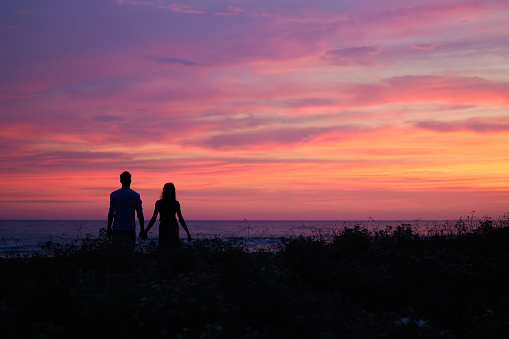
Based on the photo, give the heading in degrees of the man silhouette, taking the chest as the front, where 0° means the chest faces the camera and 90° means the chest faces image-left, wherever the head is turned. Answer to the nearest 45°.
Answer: approximately 180°

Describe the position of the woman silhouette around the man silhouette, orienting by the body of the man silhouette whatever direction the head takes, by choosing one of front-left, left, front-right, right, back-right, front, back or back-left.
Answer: right
